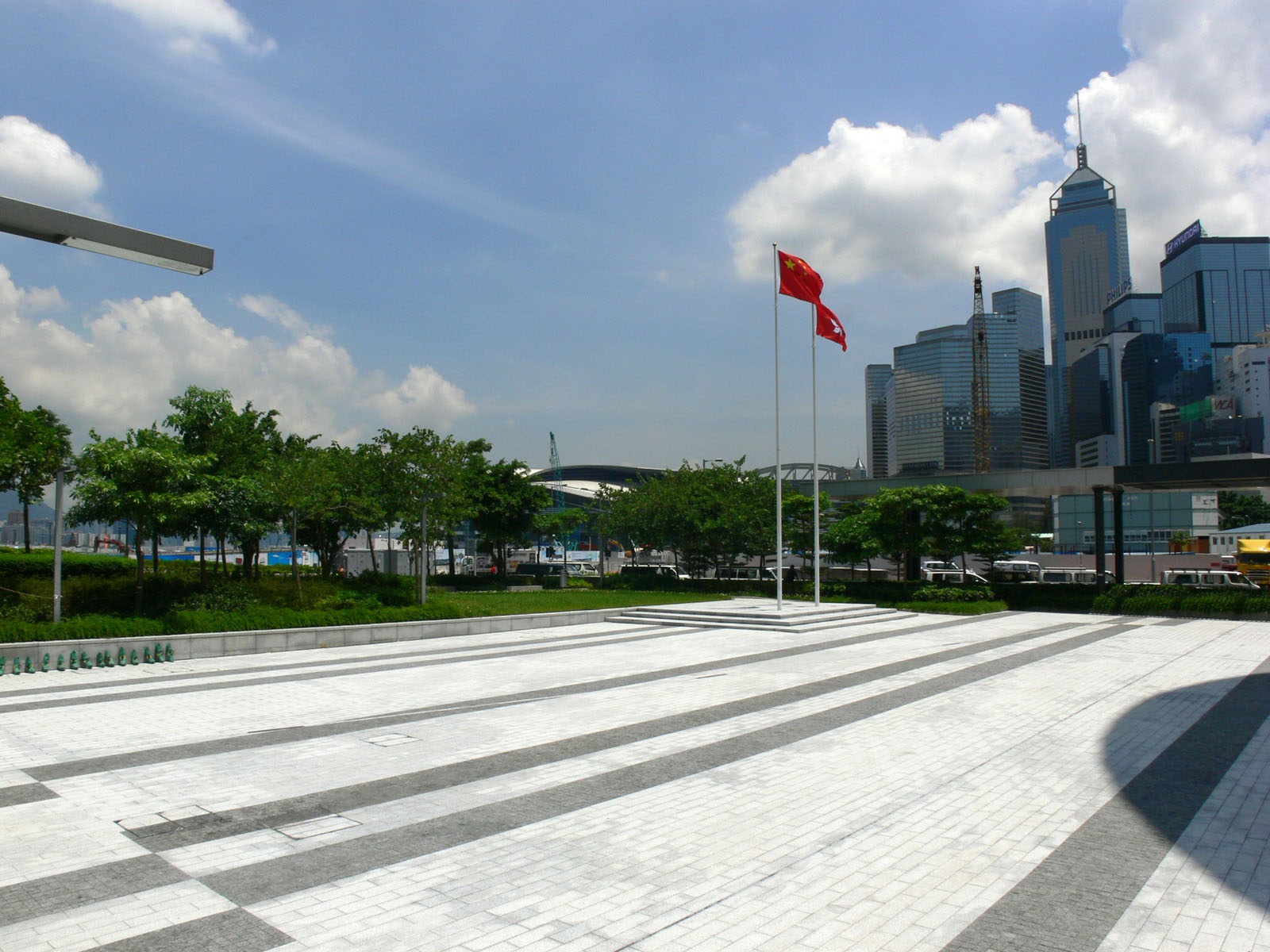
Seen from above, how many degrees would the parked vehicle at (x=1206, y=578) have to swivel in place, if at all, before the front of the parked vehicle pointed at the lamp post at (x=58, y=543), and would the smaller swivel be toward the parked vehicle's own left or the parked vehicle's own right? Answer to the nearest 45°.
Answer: approximately 135° to the parked vehicle's own right

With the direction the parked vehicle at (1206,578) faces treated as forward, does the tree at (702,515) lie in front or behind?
behind

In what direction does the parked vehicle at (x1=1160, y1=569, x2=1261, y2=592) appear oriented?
to the viewer's right

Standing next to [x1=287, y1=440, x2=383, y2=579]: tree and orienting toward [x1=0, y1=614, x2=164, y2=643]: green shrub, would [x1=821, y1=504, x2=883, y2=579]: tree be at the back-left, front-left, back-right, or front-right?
back-left
